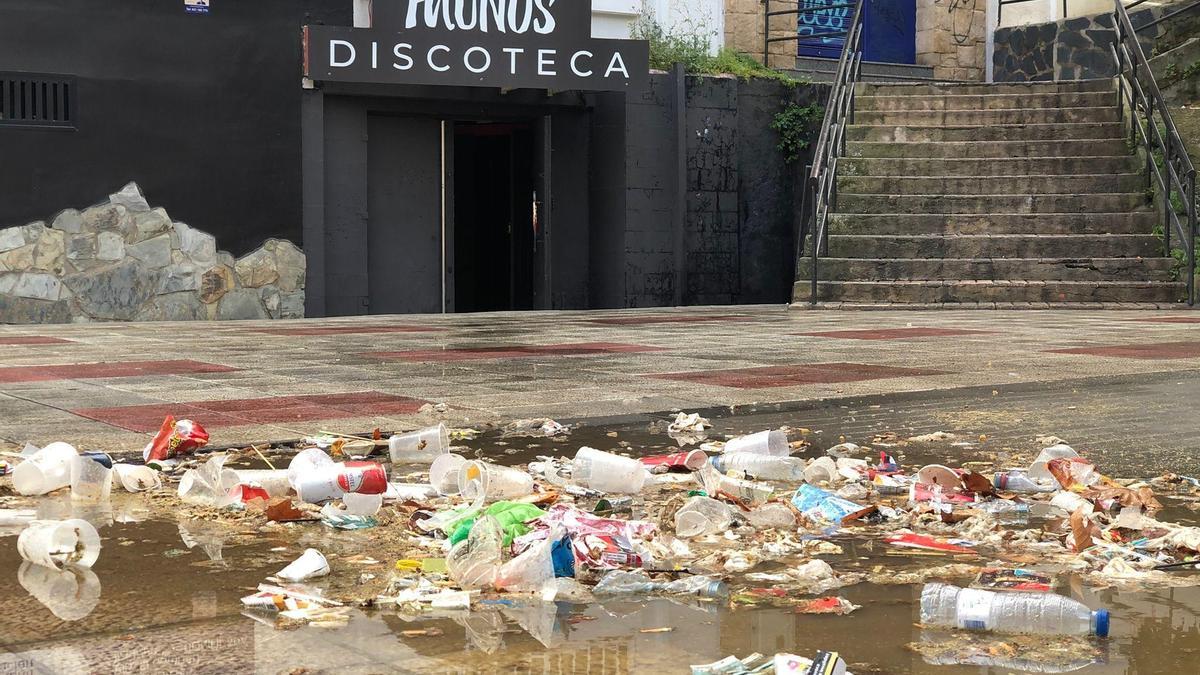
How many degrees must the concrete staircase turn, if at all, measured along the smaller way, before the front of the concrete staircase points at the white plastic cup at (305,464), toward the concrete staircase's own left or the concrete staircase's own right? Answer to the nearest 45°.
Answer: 0° — it already faces it

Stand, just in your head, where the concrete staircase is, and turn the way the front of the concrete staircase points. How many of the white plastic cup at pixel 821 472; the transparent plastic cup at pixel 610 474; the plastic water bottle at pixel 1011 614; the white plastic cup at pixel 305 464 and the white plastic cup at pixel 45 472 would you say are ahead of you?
5

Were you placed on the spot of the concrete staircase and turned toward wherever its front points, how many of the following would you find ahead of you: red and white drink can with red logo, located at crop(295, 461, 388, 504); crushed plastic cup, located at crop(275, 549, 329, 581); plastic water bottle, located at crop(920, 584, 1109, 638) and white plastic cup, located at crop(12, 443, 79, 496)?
4

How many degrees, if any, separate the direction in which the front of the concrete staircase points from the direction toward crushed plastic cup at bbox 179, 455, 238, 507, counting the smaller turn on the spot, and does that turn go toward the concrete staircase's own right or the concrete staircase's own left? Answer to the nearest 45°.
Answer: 0° — it already faces it

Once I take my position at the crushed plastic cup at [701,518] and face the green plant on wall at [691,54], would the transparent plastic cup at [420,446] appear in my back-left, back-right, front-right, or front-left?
front-left

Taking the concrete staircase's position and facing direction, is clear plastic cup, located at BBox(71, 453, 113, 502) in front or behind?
in front

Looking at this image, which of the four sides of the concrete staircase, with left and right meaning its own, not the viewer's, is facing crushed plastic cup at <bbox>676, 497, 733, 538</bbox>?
front

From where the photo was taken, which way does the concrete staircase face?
toward the camera

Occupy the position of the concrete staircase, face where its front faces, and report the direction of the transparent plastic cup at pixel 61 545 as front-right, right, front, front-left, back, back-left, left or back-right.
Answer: front

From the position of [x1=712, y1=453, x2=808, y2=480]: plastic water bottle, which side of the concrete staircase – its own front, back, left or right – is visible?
front

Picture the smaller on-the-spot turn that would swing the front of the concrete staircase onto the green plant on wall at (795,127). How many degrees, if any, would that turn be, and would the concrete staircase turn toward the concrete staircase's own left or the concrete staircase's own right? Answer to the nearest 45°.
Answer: approximately 135° to the concrete staircase's own right

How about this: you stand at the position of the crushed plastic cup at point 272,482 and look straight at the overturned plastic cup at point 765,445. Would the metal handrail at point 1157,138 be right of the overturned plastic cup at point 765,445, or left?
left

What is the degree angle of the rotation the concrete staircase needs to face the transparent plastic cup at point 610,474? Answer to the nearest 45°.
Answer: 0° — it already faces it

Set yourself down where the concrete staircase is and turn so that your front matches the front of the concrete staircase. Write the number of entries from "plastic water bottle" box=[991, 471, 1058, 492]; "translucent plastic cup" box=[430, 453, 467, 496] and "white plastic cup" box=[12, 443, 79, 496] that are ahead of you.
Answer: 3

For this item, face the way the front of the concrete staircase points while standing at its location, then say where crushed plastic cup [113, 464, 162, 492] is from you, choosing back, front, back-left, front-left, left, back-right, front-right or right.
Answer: front

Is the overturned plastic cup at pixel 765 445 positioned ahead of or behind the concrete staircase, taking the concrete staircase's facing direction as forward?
ahead

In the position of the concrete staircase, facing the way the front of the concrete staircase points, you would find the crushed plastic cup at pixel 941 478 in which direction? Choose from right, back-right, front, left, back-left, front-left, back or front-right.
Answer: front

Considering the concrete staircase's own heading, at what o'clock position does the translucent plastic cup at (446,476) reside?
The translucent plastic cup is roughly at 12 o'clock from the concrete staircase.
